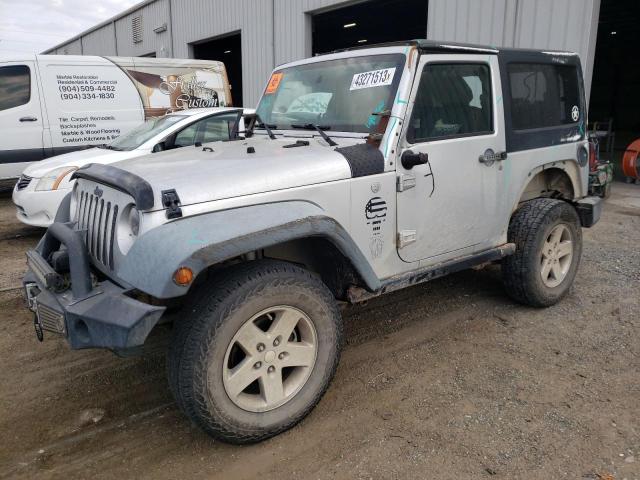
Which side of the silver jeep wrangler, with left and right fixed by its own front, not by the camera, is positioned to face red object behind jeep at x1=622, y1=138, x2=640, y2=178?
back

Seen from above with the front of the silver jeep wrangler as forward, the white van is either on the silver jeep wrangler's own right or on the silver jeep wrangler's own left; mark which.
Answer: on the silver jeep wrangler's own right

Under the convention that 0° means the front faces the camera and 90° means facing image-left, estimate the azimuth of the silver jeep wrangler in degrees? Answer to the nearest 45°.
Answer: approximately 45°

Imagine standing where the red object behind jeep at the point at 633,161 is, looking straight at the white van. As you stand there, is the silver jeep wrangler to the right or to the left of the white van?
left
